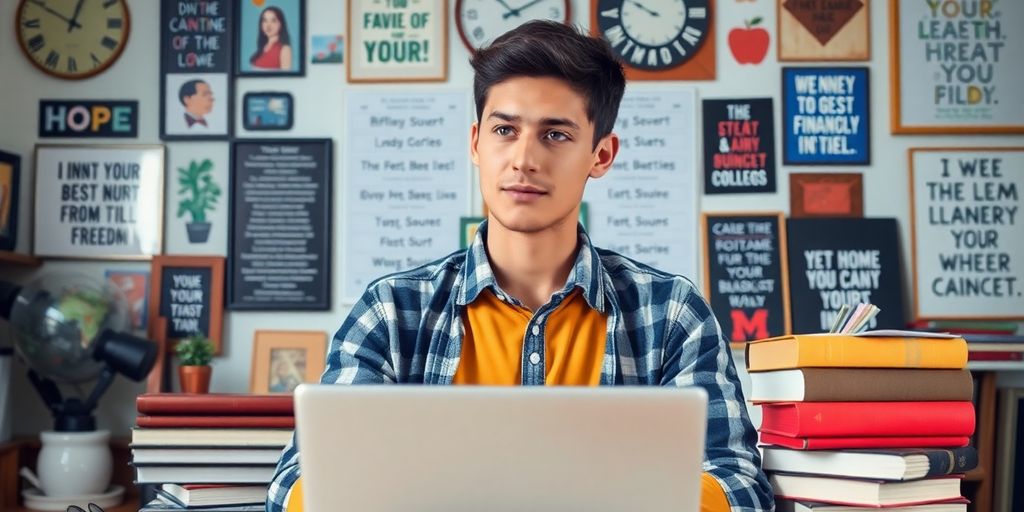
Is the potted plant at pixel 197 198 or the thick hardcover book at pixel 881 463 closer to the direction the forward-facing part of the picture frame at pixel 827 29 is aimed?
the thick hardcover book

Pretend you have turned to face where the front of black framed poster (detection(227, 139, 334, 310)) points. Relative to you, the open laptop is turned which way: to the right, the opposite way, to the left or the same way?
the opposite way

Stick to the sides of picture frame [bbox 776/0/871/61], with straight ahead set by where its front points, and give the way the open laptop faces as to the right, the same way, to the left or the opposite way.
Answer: the opposite way
